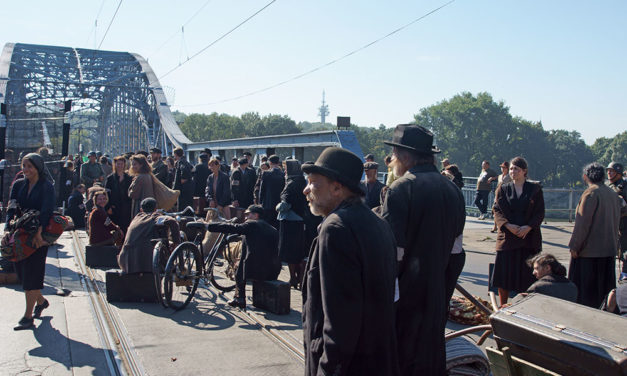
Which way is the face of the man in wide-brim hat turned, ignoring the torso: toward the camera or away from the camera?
away from the camera

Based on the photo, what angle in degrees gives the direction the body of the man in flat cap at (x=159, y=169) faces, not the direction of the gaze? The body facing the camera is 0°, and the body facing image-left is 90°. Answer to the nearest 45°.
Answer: approximately 45°

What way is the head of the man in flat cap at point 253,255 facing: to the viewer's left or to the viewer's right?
to the viewer's left

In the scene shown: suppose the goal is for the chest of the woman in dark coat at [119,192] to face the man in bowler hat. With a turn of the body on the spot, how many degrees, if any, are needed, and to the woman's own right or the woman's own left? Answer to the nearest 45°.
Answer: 0° — they already face them

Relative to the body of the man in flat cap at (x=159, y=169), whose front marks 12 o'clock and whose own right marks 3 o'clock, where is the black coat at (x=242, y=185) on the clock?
The black coat is roughly at 8 o'clock from the man in flat cap.

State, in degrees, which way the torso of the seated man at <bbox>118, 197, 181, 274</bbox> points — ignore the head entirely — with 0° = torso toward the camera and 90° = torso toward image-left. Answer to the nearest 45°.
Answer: approximately 225°

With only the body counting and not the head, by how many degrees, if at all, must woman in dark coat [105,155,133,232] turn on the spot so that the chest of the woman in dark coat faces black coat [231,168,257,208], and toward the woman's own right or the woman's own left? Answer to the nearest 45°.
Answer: approximately 135° to the woman's own left

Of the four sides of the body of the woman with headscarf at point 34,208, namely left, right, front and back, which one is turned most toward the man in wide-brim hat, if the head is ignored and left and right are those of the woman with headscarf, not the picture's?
left

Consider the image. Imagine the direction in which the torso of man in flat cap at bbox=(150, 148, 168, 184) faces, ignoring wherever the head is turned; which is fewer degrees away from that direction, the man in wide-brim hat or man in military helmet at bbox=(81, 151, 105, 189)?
the man in wide-brim hat

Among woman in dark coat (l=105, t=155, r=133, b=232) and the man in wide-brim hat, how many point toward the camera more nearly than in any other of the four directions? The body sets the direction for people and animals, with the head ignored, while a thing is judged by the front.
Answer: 1

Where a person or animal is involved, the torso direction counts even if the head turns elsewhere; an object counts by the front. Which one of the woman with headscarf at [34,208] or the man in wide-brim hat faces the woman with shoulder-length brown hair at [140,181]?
the man in wide-brim hat

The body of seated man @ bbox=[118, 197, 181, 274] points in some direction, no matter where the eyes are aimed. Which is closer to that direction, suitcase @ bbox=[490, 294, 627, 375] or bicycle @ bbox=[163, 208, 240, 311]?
the bicycle

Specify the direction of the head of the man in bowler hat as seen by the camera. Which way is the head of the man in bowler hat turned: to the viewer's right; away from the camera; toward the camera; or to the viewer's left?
to the viewer's left
